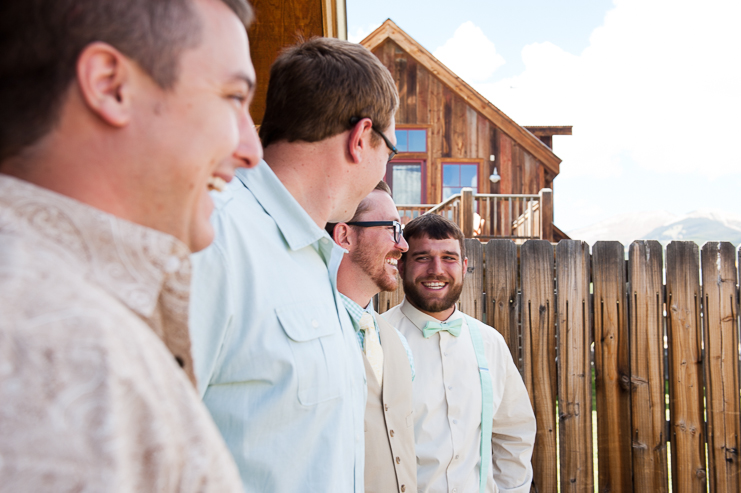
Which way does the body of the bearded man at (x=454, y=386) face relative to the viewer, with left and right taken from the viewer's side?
facing the viewer

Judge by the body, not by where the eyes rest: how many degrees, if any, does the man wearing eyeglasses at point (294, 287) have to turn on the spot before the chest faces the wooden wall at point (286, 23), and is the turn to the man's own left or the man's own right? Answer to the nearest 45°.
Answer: approximately 90° to the man's own left

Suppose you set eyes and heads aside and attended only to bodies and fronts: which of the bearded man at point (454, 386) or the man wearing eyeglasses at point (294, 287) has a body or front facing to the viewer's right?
the man wearing eyeglasses

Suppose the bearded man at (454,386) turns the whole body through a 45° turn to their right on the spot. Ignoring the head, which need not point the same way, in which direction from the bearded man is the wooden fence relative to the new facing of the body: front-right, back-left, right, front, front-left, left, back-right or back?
back

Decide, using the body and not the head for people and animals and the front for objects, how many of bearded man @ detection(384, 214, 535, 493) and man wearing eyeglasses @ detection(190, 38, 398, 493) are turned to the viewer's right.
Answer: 1

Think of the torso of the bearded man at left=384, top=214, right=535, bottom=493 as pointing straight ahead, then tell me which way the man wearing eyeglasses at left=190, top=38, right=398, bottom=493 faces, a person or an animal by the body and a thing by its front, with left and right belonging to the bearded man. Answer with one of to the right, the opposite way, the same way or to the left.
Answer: to the left

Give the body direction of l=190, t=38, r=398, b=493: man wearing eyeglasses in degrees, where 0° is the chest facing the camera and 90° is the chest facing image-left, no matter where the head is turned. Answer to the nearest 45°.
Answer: approximately 270°
